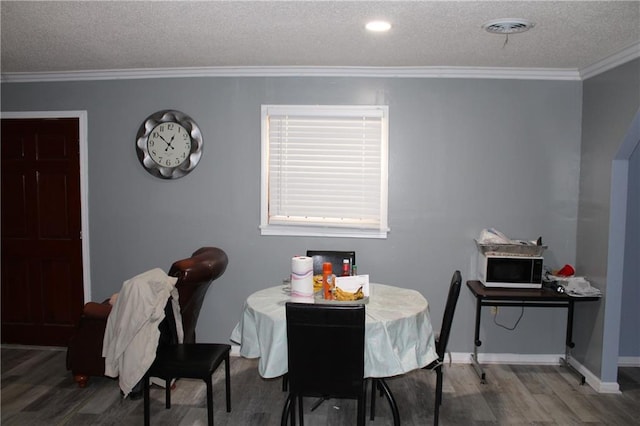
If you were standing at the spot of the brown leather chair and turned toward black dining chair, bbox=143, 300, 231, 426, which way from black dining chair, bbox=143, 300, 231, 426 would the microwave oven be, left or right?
left

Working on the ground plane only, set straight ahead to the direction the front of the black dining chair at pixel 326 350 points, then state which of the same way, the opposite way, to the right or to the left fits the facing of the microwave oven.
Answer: the opposite way

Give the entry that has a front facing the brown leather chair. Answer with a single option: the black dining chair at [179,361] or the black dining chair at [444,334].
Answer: the black dining chair at [444,334]

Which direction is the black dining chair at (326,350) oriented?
away from the camera

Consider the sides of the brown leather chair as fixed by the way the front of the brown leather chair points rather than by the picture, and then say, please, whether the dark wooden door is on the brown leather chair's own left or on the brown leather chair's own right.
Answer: on the brown leather chair's own right

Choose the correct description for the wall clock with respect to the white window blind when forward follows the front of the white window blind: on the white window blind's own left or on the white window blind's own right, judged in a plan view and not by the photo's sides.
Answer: on the white window blind's own right

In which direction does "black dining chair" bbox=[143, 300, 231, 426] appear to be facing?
to the viewer's right

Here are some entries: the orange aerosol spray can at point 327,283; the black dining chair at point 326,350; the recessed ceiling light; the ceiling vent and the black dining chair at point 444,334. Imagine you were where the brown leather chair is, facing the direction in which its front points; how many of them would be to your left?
5

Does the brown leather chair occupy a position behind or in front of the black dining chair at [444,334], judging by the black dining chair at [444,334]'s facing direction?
in front

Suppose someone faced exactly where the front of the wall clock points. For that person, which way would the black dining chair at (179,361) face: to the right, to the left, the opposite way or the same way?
to the left

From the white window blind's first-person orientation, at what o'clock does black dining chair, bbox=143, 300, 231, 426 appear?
The black dining chair is roughly at 1 o'clock from the white window blind.

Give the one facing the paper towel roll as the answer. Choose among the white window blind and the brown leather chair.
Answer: the white window blind

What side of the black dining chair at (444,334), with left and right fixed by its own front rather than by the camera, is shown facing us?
left

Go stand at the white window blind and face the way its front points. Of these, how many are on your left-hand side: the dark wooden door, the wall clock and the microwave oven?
1

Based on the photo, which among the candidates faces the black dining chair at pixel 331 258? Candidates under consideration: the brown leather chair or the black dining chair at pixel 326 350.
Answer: the black dining chair at pixel 326 350

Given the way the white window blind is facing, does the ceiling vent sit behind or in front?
in front

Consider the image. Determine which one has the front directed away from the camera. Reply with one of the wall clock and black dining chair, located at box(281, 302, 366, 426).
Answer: the black dining chair
